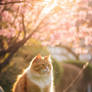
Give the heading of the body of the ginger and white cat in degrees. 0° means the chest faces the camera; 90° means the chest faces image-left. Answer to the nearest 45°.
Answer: approximately 315°

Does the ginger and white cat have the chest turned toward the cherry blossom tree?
no
